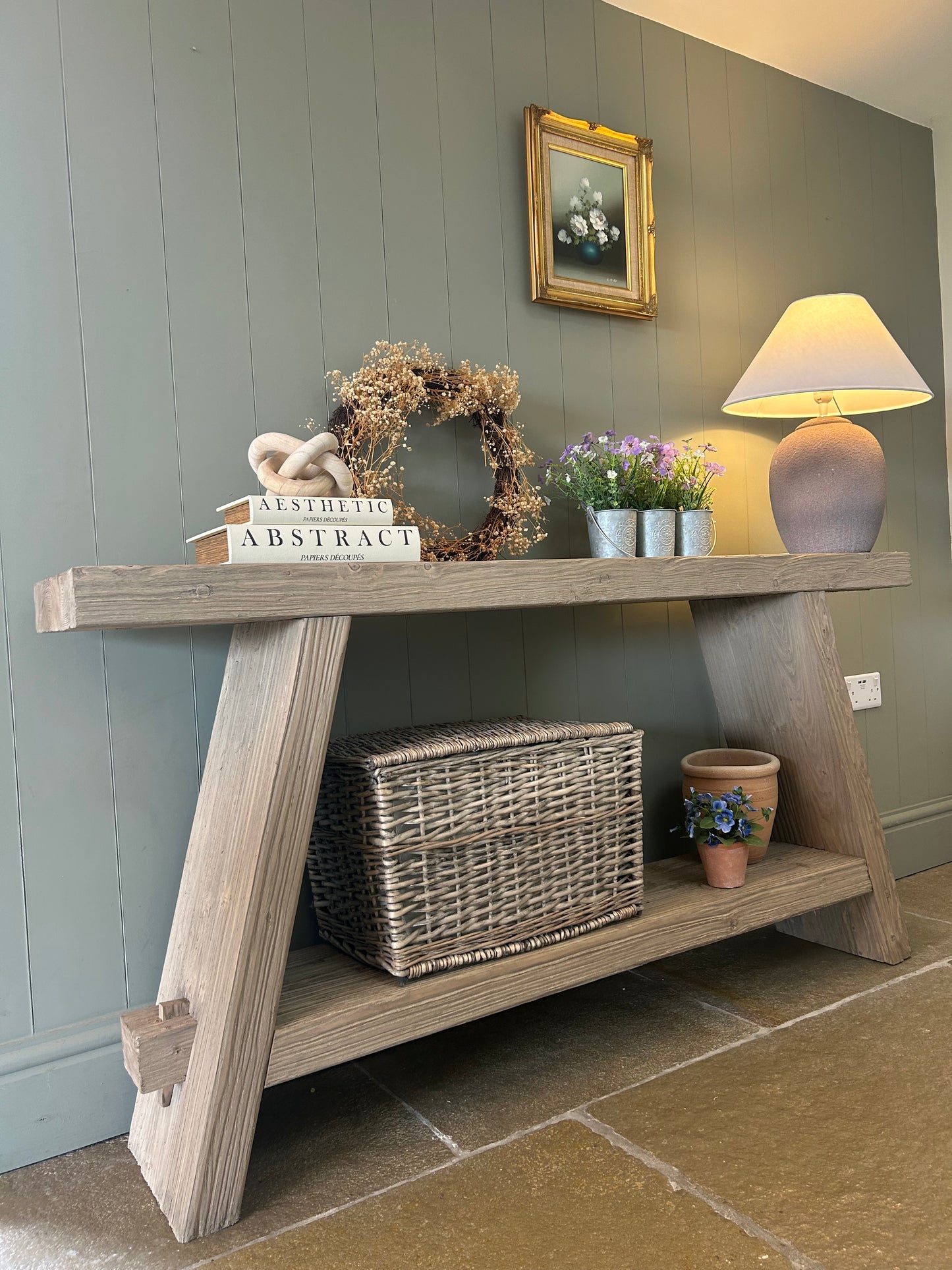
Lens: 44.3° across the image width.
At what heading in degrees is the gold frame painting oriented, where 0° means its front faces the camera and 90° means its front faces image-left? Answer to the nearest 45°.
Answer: approximately 315°

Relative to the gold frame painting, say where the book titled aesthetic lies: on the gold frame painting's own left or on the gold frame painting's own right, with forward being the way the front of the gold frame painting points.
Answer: on the gold frame painting's own right
